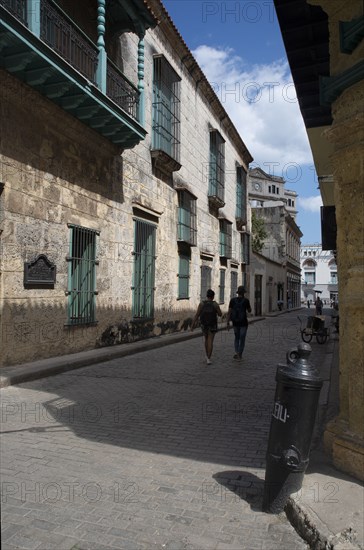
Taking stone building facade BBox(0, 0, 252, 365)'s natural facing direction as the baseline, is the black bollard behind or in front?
in front

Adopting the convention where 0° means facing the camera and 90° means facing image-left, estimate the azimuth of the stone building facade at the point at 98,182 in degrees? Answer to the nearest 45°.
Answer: approximately 315°

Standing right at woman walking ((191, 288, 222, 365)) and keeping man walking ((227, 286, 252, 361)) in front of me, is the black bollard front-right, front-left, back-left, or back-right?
back-right

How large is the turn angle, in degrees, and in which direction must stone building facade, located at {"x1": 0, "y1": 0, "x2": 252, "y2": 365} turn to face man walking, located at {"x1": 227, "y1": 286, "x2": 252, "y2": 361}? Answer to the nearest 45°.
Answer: approximately 45° to its left
